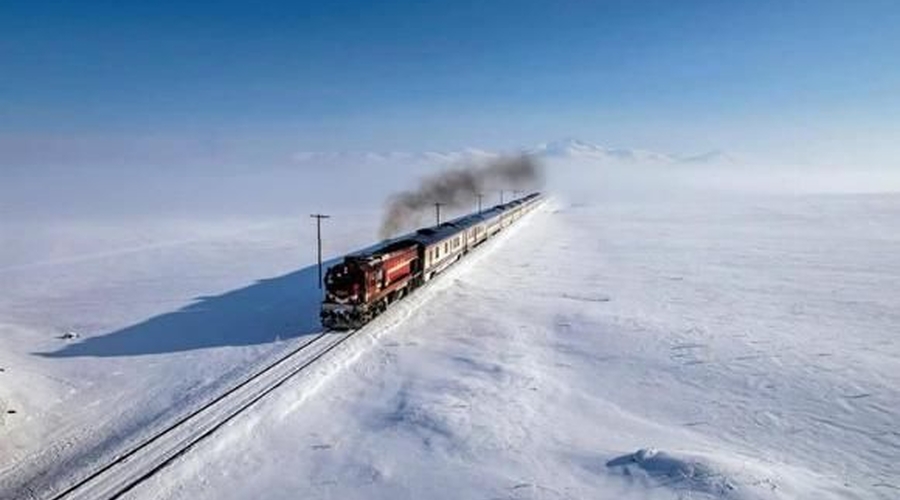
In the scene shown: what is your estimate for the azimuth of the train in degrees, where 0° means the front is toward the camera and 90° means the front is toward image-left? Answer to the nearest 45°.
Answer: approximately 45°
